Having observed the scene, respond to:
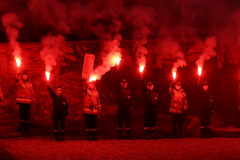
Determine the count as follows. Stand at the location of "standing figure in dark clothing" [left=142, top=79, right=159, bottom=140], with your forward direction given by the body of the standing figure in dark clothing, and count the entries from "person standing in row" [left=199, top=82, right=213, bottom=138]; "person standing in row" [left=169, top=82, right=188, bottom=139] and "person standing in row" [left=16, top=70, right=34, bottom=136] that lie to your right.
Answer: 1

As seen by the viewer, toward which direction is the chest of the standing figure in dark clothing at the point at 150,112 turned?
toward the camera

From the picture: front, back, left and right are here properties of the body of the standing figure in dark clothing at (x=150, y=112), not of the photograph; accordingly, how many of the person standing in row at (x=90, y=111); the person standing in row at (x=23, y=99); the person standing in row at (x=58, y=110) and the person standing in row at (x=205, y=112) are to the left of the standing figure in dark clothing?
1

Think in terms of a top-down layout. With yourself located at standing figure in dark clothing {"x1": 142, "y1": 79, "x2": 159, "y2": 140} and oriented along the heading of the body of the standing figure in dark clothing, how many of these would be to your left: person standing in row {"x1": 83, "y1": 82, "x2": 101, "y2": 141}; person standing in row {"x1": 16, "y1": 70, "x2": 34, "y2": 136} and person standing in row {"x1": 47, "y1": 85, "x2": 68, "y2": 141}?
0

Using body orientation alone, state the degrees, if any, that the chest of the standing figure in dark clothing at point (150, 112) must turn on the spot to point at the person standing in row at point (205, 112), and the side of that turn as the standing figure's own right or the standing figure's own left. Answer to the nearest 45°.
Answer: approximately 90° to the standing figure's own left

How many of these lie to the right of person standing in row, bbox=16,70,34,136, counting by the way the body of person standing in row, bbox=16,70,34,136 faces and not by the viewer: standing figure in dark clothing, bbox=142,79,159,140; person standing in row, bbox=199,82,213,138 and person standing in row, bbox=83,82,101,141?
0

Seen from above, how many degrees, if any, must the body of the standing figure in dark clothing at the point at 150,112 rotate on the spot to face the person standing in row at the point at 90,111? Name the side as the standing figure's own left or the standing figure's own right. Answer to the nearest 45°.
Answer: approximately 90° to the standing figure's own right

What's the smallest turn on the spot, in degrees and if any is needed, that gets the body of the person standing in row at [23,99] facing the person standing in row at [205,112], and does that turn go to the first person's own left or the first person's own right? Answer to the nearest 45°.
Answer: approximately 90° to the first person's own left

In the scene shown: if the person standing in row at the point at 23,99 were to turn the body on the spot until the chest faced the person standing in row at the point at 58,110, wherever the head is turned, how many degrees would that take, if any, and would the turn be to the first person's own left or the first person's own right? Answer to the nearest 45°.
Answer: approximately 45° to the first person's own left

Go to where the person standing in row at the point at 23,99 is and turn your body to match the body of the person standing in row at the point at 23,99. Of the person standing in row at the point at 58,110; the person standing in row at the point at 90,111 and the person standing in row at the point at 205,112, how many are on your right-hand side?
0

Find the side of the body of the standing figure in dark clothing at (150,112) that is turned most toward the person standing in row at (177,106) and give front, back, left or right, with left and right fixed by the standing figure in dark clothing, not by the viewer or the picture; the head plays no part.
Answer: left

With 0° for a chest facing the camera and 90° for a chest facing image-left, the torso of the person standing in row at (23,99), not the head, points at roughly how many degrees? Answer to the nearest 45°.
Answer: approximately 0°

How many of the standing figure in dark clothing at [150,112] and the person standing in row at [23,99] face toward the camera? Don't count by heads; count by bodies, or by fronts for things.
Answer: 2

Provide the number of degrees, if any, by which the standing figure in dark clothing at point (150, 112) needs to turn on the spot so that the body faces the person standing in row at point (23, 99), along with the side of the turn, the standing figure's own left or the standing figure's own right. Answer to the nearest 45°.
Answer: approximately 90° to the standing figure's own right
